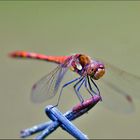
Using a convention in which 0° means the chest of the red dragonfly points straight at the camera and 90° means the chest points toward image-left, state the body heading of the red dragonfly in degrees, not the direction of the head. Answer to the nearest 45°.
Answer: approximately 315°
